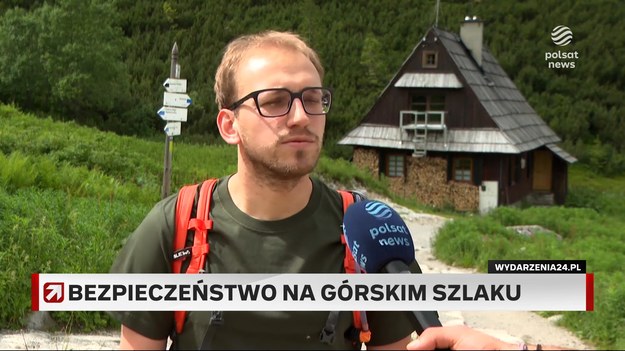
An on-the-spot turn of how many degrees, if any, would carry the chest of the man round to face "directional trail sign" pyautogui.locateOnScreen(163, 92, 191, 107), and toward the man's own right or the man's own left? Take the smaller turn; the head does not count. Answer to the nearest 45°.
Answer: approximately 180°

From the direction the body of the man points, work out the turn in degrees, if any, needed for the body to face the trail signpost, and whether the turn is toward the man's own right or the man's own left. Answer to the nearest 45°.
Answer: approximately 180°

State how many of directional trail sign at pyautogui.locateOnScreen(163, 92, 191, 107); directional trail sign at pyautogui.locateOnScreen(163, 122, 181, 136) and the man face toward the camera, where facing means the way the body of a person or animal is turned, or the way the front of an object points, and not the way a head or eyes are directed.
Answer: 3

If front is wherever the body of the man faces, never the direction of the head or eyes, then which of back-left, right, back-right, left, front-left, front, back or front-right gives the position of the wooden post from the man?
back

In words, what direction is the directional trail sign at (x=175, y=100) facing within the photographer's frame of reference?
facing the viewer

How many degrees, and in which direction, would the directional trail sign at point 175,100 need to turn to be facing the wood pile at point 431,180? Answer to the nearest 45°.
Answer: approximately 135° to its left

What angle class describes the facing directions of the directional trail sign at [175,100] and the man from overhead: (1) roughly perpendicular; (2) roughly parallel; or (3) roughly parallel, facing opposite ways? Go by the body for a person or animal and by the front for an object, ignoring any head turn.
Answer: roughly parallel

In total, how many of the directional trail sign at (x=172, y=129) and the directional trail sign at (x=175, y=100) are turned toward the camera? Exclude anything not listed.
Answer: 2

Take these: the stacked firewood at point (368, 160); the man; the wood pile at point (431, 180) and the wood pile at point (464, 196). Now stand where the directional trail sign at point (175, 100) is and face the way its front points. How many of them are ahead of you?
1

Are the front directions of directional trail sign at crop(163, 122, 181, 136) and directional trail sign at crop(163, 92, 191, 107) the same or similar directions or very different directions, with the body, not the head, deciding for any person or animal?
same or similar directions

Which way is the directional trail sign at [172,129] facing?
toward the camera

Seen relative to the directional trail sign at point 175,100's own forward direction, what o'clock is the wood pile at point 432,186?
The wood pile is roughly at 7 o'clock from the directional trail sign.

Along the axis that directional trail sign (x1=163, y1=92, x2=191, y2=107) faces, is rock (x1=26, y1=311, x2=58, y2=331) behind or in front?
in front

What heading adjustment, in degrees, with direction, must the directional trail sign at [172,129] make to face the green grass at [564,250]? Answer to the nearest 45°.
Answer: approximately 90° to its left

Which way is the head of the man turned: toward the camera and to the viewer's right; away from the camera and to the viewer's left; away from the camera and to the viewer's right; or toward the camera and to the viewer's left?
toward the camera and to the viewer's right
